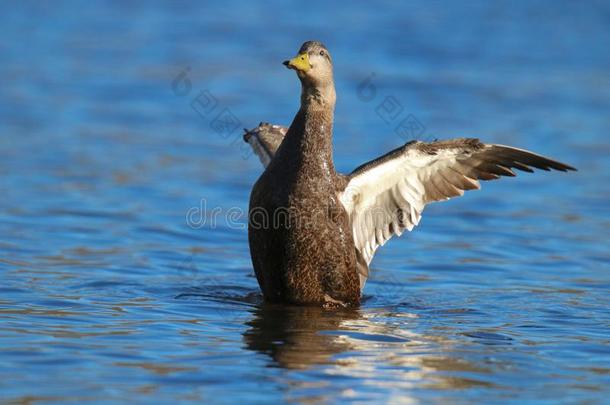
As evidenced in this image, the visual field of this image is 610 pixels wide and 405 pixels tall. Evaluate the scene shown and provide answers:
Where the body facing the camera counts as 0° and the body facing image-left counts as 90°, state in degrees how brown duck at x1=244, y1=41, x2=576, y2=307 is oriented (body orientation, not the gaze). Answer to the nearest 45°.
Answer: approximately 45°
